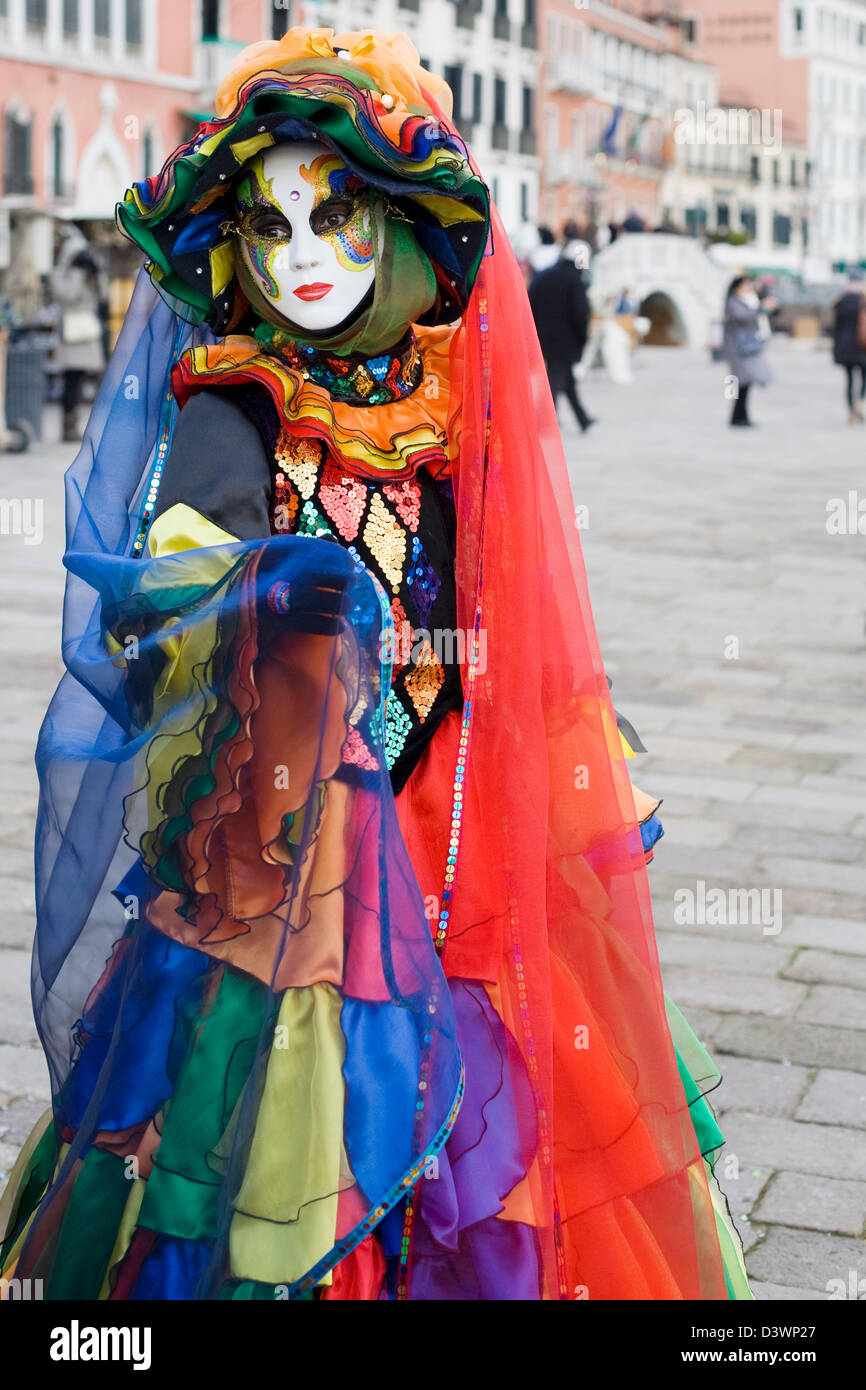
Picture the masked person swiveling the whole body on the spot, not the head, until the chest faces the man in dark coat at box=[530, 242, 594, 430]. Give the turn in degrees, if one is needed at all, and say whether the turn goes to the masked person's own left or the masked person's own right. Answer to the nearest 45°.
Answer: approximately 180°

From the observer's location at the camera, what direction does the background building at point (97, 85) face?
facing the viewer and to the right of the viewer

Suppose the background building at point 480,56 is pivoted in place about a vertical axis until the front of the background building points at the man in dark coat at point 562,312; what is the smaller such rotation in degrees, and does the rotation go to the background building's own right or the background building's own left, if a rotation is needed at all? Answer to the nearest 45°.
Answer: approximately 45° to the background building's own right

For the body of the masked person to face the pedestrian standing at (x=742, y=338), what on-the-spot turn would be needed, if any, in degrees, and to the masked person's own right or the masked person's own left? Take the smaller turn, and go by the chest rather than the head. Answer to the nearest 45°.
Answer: approximately 180°

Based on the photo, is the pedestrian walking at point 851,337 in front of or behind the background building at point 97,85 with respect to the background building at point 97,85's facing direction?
in front

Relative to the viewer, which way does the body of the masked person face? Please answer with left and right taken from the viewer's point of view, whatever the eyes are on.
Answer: facing the viewer

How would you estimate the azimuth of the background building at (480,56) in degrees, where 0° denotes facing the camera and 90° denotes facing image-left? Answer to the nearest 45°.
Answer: approximately 315°

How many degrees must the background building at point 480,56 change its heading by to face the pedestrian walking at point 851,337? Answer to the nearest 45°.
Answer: approximately 45° to its right

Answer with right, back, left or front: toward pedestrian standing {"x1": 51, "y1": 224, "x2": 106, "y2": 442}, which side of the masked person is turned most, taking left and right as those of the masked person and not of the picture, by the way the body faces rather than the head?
back

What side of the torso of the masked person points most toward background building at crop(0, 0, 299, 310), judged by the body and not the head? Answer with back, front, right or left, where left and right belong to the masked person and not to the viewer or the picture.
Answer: back

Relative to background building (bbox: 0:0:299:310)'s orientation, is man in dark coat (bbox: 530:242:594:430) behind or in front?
in front
